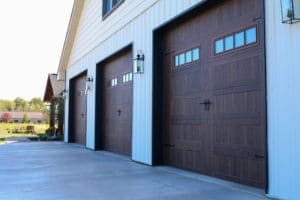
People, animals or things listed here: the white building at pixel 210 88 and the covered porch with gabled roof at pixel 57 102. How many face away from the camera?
0

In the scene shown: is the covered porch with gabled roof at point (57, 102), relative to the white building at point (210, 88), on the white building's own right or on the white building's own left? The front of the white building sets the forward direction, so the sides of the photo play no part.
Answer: on the white building's own right

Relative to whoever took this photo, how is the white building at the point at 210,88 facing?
facing the viewer and to the left of the viewer
